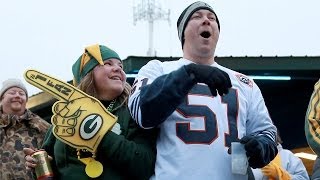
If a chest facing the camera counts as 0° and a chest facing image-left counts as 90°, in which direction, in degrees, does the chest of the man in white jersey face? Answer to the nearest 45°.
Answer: approximately 0°
